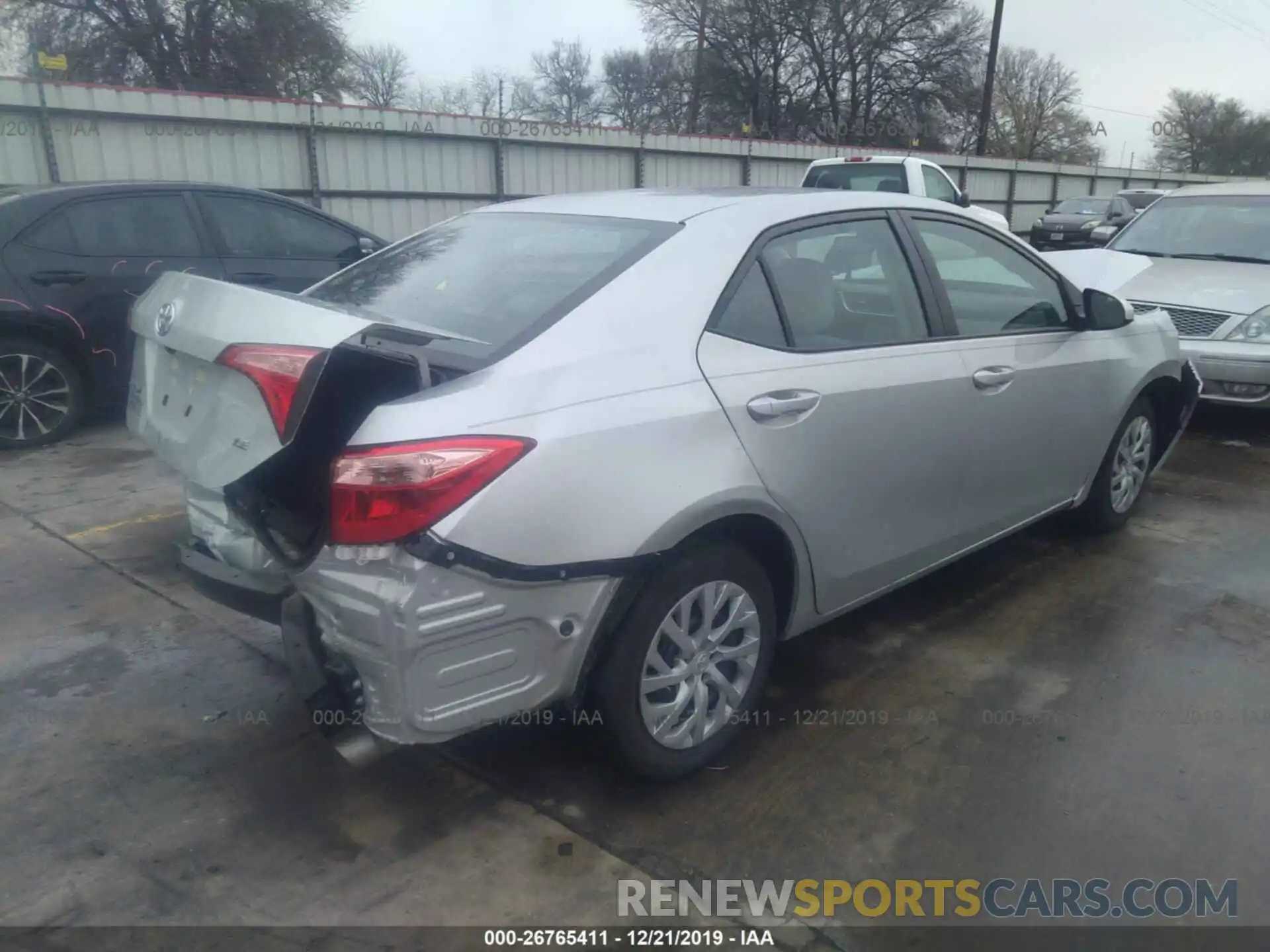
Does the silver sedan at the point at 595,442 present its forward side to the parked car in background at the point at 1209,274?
yes

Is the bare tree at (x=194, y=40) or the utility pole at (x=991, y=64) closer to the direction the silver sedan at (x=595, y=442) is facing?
the utility pole

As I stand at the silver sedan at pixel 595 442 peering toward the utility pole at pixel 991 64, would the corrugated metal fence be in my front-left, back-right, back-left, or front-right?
front-left

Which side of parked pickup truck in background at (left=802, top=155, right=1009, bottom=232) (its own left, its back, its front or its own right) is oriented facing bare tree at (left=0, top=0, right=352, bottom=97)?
left

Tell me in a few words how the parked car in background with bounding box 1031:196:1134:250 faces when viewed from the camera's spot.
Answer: facing the viewer and to the left of the viewer

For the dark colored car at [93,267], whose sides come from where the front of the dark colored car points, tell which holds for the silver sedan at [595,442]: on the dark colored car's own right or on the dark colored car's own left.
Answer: on the dark colored car's own right

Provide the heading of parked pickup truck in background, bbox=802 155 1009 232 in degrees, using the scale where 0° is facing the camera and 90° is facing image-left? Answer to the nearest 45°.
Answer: approximately 225°

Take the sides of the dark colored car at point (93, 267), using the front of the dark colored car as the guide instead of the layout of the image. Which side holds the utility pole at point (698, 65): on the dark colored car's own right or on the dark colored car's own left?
on the dark colored car's own left

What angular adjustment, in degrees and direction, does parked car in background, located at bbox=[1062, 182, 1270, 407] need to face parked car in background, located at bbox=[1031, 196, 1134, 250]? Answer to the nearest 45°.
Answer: approximately 135° to its right

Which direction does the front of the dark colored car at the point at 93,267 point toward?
to the viewer's right

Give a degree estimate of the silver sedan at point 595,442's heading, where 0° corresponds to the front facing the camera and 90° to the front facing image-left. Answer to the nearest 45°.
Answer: approximately 225°

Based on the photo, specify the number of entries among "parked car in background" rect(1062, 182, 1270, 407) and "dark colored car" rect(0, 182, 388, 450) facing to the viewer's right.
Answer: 1

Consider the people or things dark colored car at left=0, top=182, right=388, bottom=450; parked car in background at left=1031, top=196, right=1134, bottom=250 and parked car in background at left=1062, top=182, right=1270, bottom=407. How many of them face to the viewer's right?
1

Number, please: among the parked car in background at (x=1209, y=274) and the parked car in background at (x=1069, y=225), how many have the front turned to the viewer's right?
0

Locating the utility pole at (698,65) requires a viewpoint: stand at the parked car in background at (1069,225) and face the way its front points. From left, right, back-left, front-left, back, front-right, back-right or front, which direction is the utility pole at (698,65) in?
right

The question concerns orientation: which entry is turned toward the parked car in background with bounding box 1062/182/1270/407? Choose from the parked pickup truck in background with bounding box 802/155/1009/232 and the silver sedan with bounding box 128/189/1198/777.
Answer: the silver sedan
